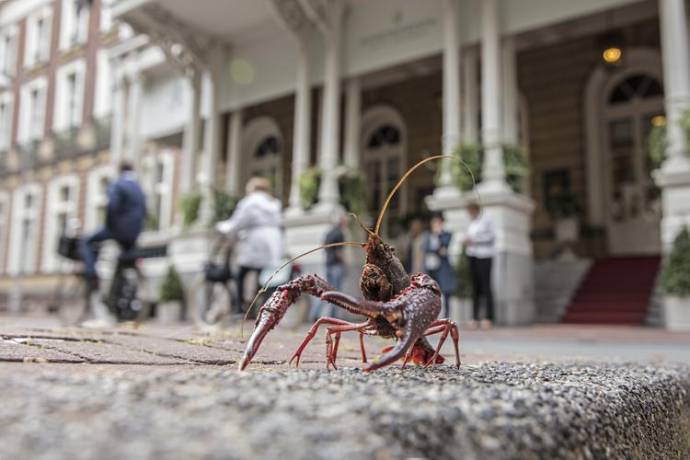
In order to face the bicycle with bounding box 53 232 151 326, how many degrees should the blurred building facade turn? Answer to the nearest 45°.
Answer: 0° — it already faces it

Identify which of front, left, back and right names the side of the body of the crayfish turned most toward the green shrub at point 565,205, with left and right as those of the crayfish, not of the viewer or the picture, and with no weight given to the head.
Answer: back

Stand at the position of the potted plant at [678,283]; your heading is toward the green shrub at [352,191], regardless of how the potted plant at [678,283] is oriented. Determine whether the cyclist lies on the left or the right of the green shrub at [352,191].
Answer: left

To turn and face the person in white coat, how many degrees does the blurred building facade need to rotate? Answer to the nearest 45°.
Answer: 0° — it already faces them

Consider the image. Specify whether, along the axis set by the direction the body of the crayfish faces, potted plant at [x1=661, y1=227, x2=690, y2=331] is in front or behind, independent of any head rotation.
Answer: behind

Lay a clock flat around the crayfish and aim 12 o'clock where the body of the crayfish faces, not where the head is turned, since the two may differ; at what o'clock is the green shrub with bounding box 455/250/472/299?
The green shrub is roughly at 5 o'clock from the crayfish.

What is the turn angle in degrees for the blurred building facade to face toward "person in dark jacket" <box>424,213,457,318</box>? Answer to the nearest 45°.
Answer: approximately 45° to its left

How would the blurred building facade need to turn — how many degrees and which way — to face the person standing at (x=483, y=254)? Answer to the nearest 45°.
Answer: approximately 45° to its left

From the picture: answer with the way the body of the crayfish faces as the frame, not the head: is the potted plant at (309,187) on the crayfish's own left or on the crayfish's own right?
on the crayfish's own right

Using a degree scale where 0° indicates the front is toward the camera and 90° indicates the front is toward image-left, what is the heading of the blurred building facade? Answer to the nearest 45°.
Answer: approximately 45°

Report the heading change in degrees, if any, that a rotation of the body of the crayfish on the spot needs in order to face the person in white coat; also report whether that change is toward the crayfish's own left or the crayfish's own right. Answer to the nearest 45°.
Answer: approximately 135° to the crayfish's own right
